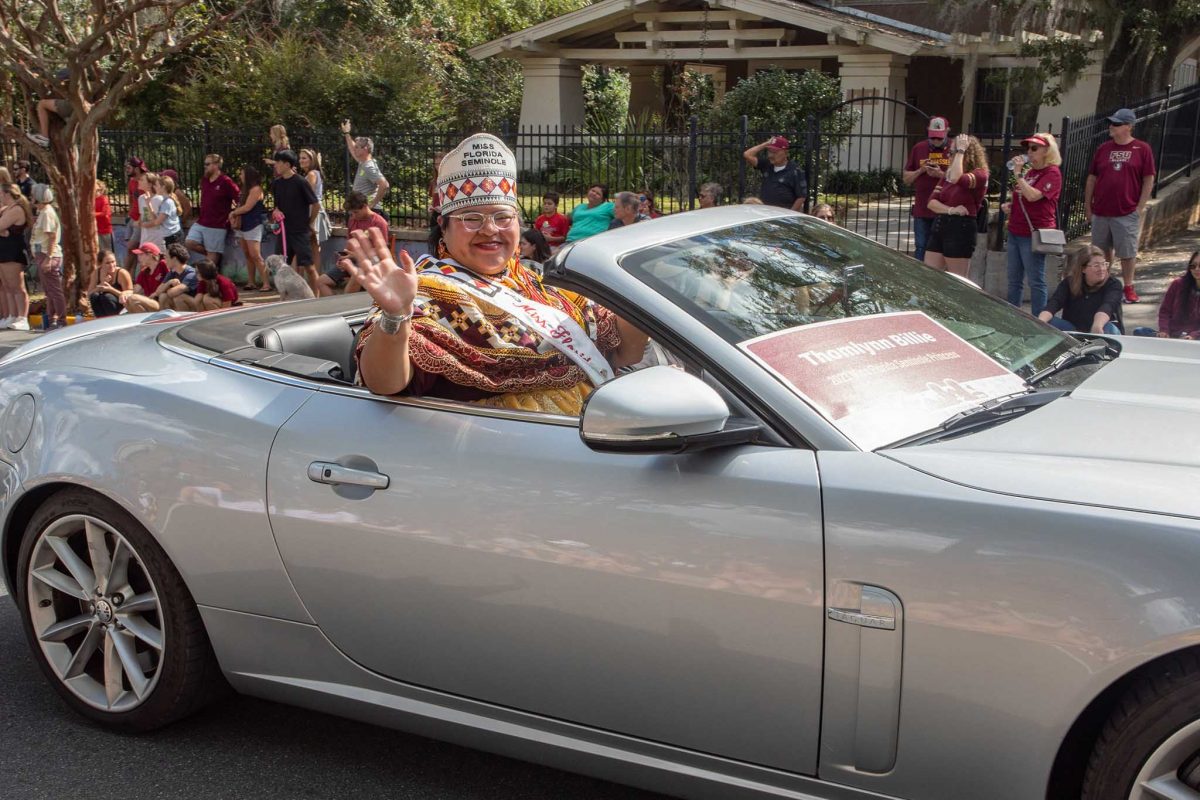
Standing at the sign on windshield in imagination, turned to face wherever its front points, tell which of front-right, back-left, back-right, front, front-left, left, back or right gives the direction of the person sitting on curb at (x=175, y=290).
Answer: back

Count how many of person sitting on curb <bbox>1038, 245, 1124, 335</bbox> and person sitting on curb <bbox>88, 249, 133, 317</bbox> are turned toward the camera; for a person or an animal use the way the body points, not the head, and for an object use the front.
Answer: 2

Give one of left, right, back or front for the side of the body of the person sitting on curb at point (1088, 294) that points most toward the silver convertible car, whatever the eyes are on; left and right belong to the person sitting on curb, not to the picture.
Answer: front

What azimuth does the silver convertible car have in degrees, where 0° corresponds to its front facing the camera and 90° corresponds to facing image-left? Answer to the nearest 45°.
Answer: approximately 315°

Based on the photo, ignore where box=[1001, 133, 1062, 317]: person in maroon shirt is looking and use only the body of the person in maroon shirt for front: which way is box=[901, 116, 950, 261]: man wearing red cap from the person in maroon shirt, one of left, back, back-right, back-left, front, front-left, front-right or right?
right

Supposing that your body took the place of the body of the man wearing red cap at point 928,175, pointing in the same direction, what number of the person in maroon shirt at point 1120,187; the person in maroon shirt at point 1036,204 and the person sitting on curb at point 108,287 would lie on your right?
1

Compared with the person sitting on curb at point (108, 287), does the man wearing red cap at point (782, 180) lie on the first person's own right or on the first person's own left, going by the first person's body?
on the first person's own left

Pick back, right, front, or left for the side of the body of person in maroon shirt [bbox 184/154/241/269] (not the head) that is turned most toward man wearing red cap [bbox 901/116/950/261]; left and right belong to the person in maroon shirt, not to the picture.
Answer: left

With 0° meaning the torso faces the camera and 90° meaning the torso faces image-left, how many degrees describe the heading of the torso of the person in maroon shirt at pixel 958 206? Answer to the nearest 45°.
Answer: approximately 45°

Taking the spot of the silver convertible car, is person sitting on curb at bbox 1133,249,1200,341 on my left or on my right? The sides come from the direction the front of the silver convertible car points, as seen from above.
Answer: on my left

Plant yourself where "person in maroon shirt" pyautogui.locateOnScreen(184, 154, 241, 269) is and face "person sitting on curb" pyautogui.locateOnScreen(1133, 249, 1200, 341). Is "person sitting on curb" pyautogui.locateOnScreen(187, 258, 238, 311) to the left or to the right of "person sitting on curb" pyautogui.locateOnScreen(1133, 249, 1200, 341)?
right

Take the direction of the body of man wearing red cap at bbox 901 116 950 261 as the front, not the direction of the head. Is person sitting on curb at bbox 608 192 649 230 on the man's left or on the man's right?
on the man's right

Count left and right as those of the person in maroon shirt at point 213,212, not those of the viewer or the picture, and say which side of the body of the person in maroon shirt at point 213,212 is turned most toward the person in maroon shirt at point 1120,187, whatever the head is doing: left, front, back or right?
left

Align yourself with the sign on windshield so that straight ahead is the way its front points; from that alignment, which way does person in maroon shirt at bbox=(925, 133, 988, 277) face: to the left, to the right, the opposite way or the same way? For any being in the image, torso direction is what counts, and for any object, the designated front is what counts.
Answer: to the right
